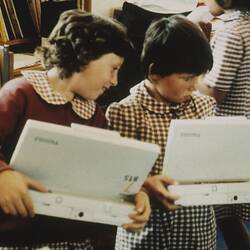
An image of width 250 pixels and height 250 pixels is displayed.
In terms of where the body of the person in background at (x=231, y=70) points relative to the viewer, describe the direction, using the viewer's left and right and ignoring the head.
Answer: facing to the left of the viewer

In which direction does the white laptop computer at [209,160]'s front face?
away from the camera

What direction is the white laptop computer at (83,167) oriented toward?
away from the camera
